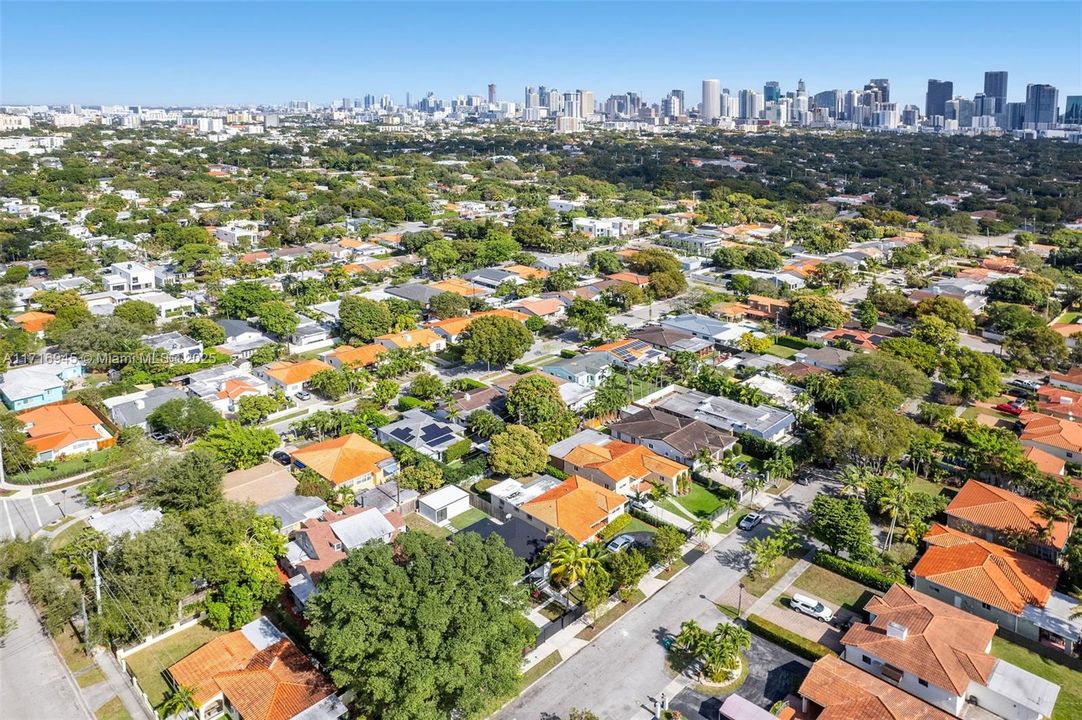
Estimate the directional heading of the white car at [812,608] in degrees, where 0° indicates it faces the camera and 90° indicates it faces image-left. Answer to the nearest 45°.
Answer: approximately 315°

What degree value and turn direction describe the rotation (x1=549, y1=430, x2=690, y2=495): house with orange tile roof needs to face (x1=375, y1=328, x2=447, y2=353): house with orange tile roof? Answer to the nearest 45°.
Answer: approximately 180°

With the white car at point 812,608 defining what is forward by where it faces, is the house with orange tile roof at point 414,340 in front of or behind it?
behind

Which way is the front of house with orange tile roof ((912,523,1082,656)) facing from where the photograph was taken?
facing away from the viewer and to the left of the viewer

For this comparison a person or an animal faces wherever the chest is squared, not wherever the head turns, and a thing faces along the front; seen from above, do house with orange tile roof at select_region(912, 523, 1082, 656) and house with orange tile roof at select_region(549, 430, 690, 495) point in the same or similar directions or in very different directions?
very different directions

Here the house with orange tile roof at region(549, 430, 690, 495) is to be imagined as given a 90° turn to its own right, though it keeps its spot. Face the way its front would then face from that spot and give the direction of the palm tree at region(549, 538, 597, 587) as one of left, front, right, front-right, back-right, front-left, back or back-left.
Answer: front-left

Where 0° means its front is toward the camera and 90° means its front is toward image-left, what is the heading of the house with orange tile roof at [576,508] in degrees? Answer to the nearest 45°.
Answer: approximately 315°

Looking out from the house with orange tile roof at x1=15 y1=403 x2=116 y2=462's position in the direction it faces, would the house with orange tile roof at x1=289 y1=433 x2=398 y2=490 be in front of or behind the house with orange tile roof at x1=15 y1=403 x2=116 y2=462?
in front

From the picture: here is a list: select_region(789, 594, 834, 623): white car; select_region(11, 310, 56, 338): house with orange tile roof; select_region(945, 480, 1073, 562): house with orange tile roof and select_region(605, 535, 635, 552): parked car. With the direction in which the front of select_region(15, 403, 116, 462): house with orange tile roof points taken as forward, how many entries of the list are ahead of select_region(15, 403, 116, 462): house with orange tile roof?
3

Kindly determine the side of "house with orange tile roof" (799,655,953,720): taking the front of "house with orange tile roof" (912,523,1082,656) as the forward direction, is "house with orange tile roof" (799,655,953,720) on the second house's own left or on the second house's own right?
on the second house's own left

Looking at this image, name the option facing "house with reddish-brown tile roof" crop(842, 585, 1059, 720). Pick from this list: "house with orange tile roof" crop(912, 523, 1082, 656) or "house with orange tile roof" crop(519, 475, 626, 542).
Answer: "house with orange tile roof" crop(519, 475, 626, 542)
